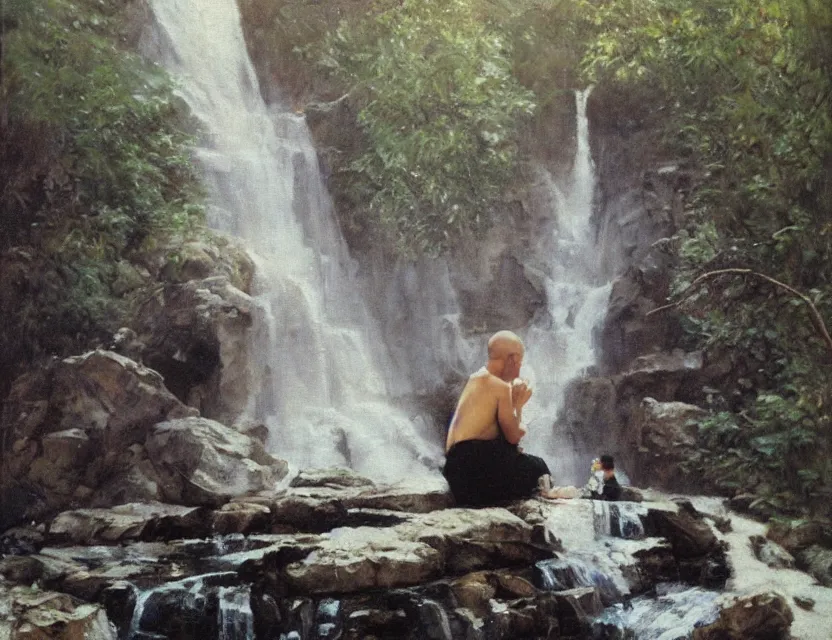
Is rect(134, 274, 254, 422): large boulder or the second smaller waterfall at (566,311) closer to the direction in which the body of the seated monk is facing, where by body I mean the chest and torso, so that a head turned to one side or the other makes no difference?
the second smaller waterfall

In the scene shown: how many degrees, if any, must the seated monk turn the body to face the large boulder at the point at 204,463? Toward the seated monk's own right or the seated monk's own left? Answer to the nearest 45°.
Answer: approximately 135° to the seated monk's own left

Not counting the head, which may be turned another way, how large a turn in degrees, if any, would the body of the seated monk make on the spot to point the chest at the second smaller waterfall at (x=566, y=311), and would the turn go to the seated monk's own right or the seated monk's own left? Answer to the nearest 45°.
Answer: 0° — they already face it

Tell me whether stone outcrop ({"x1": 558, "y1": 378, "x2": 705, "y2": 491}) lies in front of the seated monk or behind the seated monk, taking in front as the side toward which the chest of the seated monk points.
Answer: in front

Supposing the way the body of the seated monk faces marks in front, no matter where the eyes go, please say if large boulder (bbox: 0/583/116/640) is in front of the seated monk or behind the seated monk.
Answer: behind

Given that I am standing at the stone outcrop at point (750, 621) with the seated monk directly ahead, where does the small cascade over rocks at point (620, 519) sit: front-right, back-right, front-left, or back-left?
front-right

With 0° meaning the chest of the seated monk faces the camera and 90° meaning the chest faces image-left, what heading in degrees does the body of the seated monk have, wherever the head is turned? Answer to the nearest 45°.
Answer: approximately 225°

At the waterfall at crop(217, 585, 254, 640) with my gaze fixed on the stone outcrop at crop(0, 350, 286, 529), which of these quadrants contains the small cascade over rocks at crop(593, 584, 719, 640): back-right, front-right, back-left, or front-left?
back-right

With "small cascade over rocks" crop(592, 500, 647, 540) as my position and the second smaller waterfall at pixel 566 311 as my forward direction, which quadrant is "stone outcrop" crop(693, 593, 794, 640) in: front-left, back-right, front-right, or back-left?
back-right

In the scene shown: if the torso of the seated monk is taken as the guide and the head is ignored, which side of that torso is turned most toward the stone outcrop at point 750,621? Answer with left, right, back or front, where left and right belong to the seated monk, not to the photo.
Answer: right

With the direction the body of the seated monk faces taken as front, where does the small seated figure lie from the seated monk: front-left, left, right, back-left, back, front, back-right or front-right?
front

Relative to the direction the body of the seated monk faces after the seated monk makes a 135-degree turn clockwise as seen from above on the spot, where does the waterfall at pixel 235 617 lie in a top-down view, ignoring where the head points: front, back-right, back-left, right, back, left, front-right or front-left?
front-right

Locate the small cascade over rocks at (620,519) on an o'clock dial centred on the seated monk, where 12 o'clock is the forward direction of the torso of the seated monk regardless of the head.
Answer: The small cascade over rocks is roughly at 1 o'clock from the seated monk.
